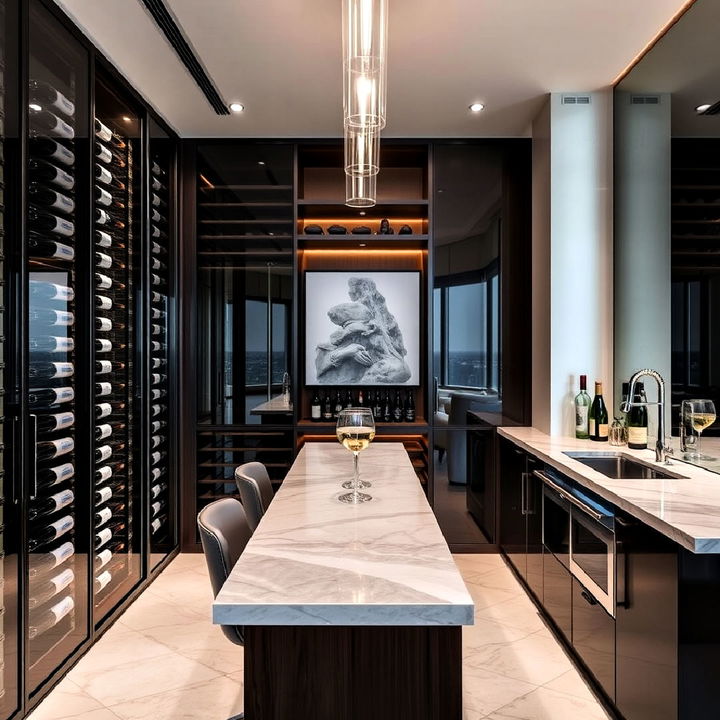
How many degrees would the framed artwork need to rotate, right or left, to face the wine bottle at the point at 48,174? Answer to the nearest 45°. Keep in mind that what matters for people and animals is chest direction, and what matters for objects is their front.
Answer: approximately 45° to its right

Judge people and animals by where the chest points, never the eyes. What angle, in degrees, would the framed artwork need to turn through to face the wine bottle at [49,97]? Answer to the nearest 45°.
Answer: approximately 45° to its right

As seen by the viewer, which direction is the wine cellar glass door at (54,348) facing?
to the viewer's right

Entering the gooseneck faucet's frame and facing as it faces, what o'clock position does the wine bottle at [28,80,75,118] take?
The wine bottle is roughly at 11 o'clock from the gooseneck faucet.

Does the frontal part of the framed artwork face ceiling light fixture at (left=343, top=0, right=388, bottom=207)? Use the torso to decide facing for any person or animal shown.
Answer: yes

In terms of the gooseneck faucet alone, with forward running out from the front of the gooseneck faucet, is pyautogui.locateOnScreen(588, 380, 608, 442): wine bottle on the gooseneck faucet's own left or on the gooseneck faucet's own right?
on the gooseneck faucet's own right

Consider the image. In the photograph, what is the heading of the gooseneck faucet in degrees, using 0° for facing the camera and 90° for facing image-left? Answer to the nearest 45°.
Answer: approximately 90°
